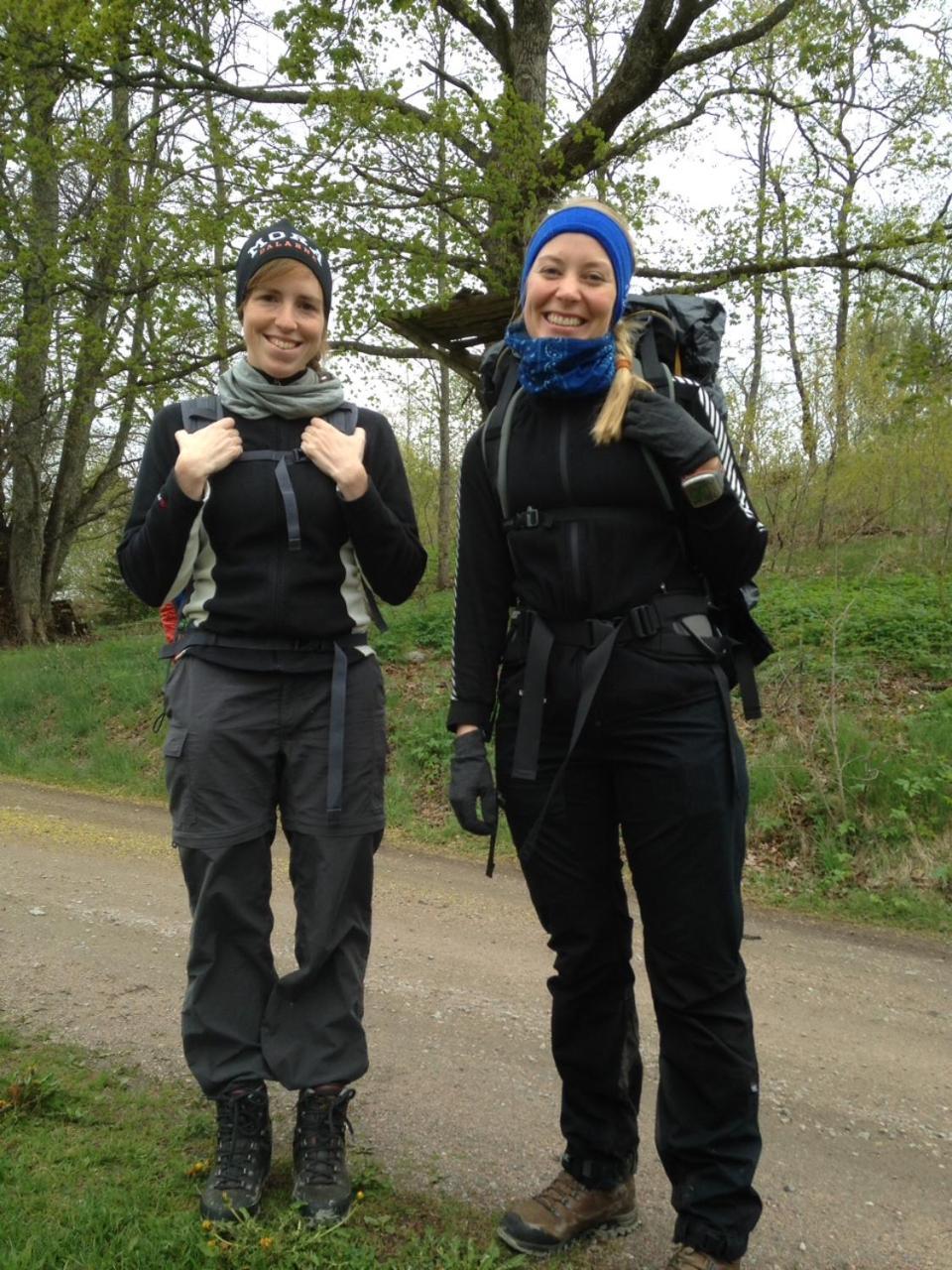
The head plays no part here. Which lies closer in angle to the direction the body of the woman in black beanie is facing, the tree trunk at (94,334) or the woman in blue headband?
the woman in blue headband

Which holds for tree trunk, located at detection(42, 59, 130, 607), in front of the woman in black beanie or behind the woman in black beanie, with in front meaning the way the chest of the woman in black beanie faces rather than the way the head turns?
behind

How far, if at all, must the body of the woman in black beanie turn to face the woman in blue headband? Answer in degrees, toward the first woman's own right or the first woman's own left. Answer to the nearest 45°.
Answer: approximately 45° to the first woman's own left

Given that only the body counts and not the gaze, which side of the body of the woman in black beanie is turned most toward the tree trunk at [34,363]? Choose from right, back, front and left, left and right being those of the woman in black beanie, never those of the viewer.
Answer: back

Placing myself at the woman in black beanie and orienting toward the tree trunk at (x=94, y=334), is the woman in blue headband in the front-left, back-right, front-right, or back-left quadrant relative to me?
back-right

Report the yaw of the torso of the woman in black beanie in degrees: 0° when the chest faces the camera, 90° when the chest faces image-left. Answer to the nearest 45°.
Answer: approximately 0°
